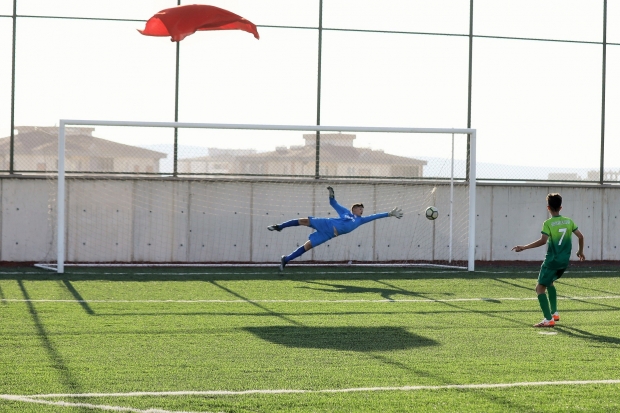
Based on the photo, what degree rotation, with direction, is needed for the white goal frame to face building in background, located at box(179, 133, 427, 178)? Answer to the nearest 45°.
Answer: approximately 135° to its left

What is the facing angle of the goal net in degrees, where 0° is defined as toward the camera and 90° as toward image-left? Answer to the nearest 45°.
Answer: approximately 0°

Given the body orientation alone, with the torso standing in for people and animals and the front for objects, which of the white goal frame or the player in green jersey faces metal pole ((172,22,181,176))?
the player in green jersey

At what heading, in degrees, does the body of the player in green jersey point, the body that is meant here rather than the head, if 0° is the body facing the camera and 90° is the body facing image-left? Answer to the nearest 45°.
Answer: approximately 135°

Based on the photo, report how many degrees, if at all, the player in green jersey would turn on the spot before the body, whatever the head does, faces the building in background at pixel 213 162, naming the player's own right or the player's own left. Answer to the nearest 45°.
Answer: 0° — they already face it

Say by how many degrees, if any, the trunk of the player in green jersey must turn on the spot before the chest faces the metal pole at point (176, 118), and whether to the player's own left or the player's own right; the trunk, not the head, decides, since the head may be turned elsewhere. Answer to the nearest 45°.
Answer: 0° — they already face it

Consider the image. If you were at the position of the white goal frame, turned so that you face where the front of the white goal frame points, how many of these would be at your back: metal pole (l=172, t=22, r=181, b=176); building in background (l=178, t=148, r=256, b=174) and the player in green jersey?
2

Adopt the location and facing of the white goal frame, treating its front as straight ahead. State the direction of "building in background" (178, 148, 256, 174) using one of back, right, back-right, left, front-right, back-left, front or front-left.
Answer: back

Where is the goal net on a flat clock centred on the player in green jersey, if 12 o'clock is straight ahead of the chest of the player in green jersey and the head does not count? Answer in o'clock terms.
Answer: The goal net is roughly at 12 o'clock from the player in green jersey.

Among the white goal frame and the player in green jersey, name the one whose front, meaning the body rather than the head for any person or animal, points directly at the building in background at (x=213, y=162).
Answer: the player in green jersey

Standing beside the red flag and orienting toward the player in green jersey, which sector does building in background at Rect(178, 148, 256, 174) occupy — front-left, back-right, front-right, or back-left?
back-left
